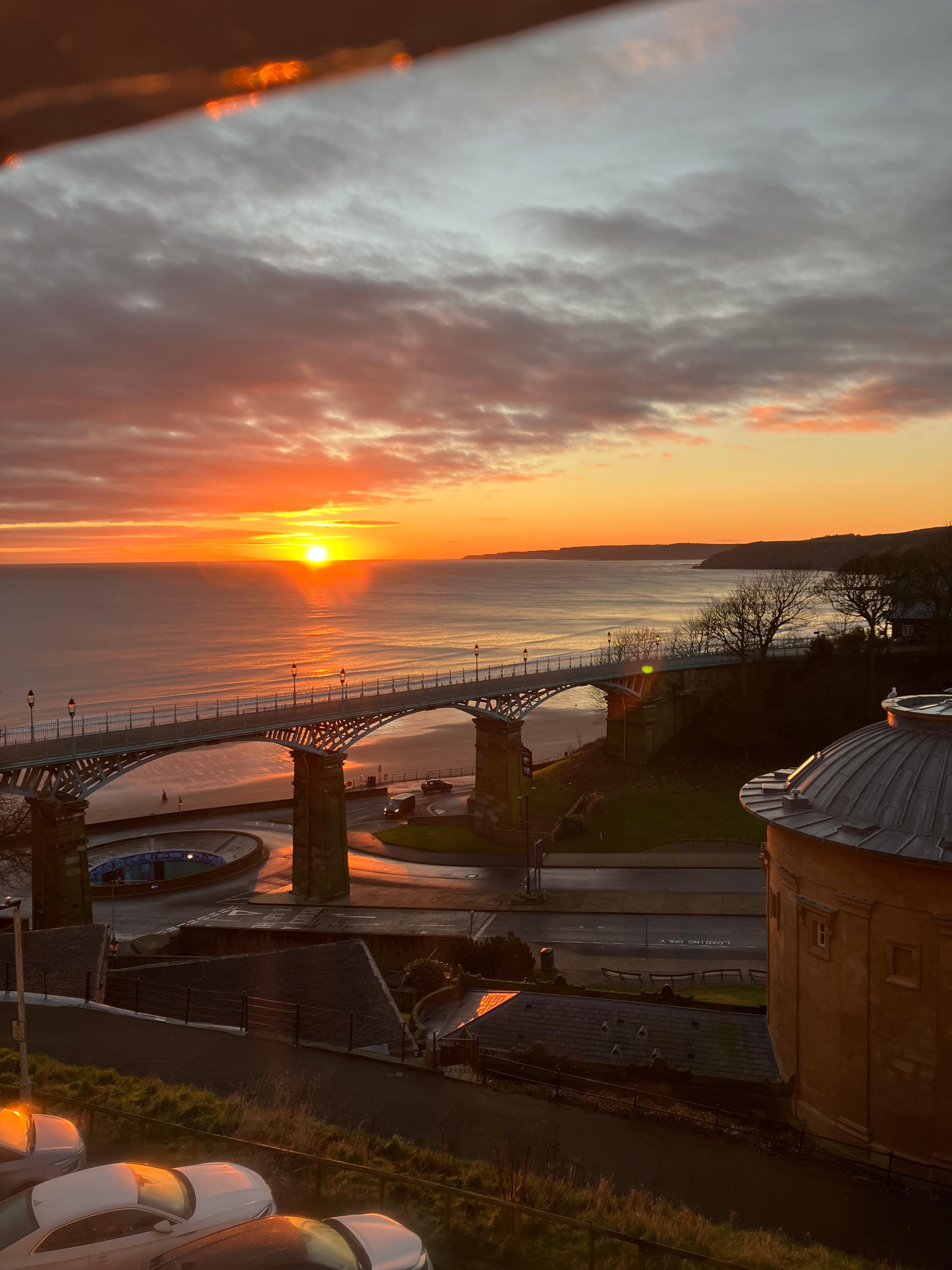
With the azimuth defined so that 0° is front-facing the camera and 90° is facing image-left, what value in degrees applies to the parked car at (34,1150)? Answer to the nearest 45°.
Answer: approximately 270°

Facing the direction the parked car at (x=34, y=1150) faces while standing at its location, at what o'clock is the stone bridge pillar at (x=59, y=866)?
The stone bridge pillar is roughly at 9 o'clock from the parked car.

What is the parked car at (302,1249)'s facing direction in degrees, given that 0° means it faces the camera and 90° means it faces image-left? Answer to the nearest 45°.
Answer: approximately 270°

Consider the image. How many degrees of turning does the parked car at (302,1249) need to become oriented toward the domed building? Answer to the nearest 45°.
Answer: approximately 45° to its left

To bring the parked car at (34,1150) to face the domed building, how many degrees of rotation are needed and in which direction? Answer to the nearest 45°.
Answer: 0° — it already faces it

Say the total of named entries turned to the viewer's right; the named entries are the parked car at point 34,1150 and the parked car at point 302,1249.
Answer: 2

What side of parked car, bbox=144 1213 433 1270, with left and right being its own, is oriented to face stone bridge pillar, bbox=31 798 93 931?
left

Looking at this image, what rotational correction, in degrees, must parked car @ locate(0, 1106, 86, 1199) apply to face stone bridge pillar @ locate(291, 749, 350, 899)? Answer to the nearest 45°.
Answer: approximately 90° to its left

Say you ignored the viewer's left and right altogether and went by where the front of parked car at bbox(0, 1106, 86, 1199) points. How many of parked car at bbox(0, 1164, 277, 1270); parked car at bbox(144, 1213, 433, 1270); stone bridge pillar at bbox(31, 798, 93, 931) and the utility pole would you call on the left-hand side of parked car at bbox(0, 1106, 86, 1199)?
2

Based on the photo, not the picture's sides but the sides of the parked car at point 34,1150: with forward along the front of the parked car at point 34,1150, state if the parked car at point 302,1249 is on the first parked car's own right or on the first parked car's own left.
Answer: on the first parked car's own right
